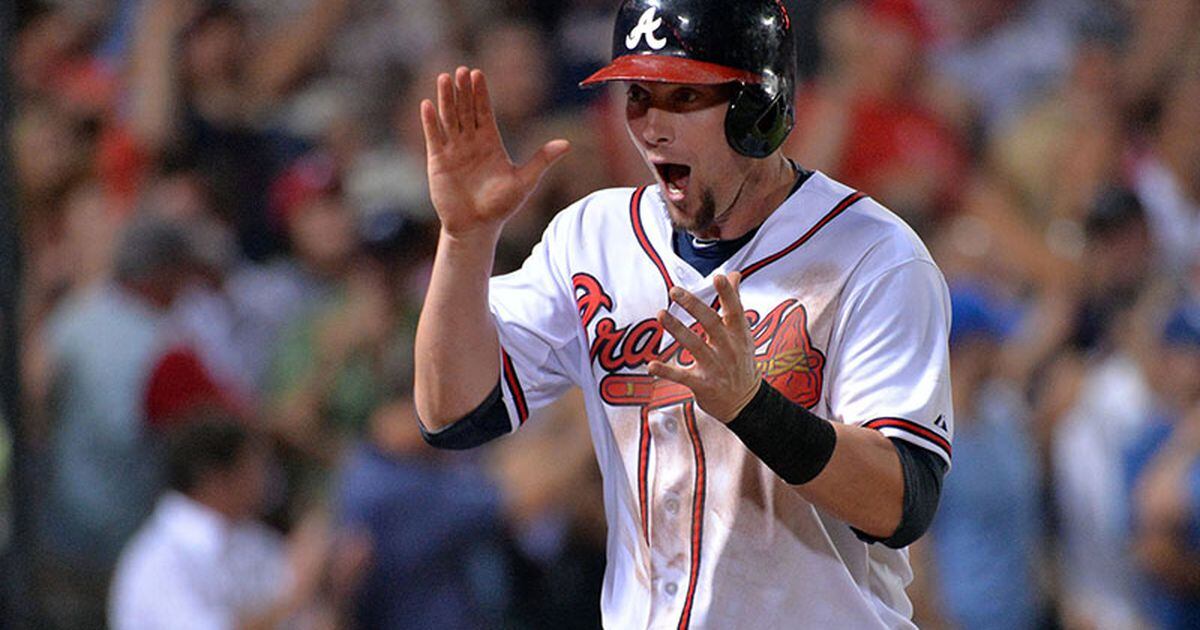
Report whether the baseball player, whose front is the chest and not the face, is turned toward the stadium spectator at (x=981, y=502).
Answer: no

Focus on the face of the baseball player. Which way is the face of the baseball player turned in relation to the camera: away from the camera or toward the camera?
toward the camera

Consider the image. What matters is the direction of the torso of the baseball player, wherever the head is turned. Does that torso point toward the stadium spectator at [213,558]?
no

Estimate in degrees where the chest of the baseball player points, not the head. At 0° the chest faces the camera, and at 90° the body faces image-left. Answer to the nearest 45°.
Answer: approximately 45°
